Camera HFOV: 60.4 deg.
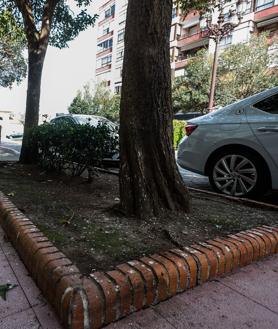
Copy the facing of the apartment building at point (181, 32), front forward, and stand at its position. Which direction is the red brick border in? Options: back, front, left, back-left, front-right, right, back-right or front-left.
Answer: front-left

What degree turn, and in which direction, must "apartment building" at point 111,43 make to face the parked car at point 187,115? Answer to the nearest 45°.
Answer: approximately 45° to its left

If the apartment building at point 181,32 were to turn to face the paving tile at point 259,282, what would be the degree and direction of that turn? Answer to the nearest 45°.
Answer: approximately 45° to its left

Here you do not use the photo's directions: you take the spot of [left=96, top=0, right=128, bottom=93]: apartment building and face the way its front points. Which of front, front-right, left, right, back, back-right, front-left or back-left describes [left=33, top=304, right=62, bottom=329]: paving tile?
front-left

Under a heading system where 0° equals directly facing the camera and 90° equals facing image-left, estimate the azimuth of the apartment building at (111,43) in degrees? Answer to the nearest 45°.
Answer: approximately 45°

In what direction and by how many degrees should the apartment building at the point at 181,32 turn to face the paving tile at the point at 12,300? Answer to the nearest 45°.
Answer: approximately 45° to its left

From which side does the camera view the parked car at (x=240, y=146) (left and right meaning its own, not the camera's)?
right

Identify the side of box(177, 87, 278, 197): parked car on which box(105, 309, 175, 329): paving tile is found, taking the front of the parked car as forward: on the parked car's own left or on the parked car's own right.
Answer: on the parked car's own right

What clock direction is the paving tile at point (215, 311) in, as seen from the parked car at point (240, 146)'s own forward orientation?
The paving tile is roughly at 3 o'clock from the parked car.

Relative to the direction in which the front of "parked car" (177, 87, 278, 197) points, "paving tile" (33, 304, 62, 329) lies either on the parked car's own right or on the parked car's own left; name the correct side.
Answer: on the parked car's own right

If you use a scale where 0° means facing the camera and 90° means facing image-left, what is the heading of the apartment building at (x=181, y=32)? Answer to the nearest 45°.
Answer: approximately 45°
